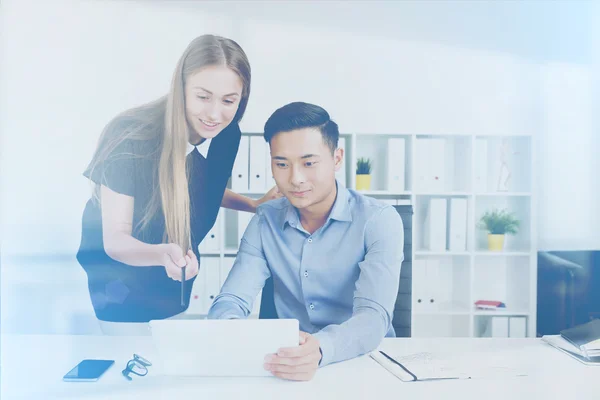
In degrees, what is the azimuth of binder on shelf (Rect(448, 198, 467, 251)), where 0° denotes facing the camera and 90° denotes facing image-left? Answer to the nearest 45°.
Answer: approximately 0°

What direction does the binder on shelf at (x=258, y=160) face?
toward the camera

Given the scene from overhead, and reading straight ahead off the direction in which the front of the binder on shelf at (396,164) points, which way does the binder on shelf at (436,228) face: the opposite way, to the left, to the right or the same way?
the same way

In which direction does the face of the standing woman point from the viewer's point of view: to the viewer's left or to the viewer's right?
to the viewer's right

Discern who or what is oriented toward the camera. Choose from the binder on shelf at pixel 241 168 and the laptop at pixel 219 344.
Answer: the binder on shelf

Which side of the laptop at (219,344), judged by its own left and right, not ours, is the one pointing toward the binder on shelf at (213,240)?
front

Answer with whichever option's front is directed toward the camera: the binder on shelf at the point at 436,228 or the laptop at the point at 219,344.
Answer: the binder on shelf

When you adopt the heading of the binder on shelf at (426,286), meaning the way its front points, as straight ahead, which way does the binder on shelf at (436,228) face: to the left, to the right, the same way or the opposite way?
the same way

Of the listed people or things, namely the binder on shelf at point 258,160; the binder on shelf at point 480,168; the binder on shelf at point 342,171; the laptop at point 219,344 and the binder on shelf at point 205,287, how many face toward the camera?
4

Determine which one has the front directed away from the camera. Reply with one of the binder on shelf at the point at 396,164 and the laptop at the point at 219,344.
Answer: the laptop

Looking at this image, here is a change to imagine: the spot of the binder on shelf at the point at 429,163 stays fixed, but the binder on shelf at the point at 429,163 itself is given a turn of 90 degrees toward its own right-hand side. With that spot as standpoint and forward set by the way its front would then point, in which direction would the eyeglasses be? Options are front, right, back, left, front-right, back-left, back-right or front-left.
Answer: front-left

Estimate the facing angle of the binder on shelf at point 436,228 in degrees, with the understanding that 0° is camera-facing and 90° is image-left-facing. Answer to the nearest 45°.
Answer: approximately 0°

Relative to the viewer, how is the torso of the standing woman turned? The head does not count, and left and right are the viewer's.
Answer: facing the viewer and to the right of the viewer

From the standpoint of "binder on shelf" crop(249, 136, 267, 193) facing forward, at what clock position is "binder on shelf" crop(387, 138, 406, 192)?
"binder on shelf" crop(387, 138, 406, 192) is roughly at 9 o'clock from "binder on shelf" crop(249, 136, 267, 193).

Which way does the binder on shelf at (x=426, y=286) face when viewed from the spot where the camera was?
facing the viewer
